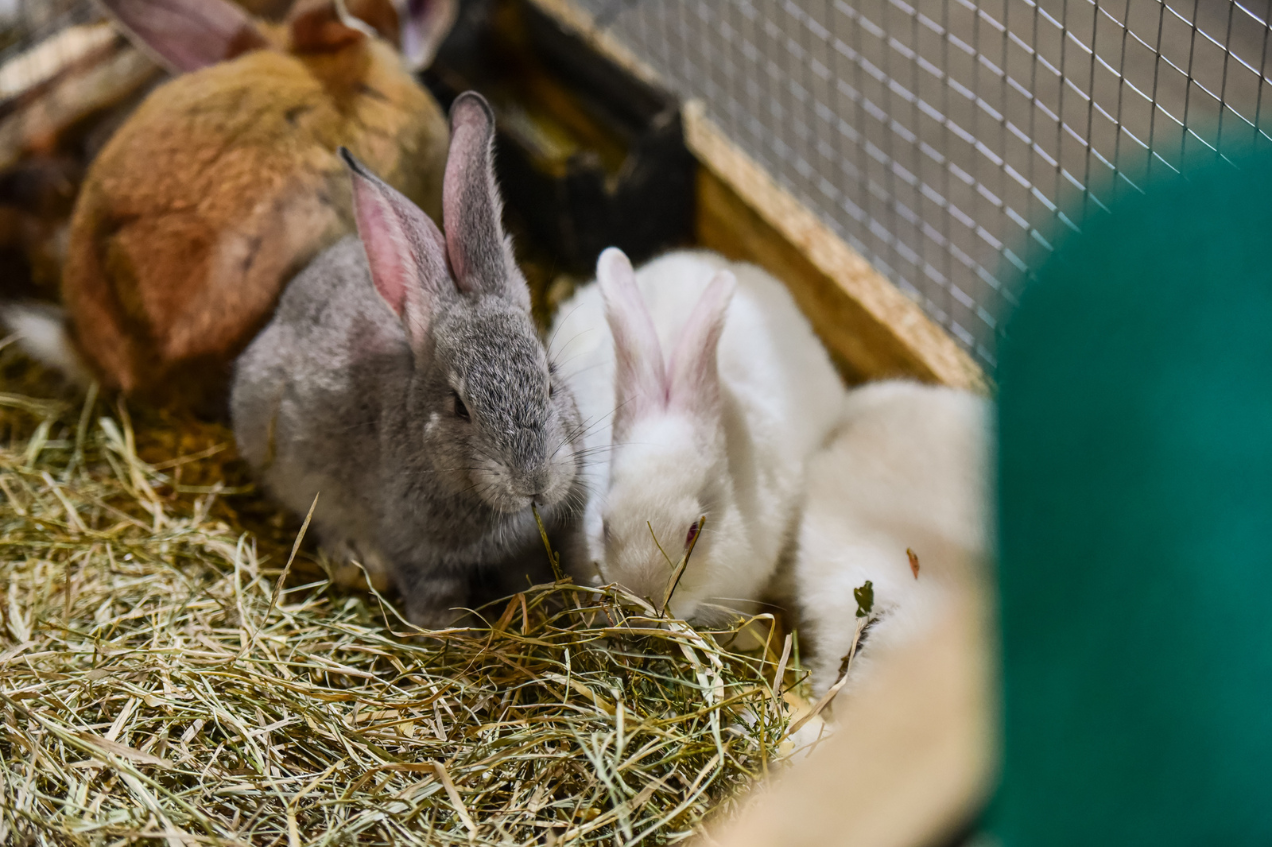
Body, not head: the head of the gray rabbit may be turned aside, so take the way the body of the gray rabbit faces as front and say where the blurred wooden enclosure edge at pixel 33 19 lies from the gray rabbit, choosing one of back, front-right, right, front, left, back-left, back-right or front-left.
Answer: back

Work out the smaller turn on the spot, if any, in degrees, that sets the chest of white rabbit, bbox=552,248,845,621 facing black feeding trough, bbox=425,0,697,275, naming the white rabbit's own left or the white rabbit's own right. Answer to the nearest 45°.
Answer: approximately 135° to the white rabbit's own right

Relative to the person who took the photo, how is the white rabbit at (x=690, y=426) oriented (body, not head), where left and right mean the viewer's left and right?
facing the viewer

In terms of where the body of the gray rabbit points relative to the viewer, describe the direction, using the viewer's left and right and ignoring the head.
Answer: facing the viewer and to the right of the viewer

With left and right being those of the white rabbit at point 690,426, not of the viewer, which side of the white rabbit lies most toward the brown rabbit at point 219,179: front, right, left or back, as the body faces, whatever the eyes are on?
right

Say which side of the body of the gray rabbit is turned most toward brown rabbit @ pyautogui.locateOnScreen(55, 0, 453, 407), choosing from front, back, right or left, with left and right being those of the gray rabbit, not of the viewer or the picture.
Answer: back

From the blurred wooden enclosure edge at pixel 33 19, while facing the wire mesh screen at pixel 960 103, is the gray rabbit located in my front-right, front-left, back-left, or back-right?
front-right

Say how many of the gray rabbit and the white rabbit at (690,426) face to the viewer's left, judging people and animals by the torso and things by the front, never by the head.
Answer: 0
